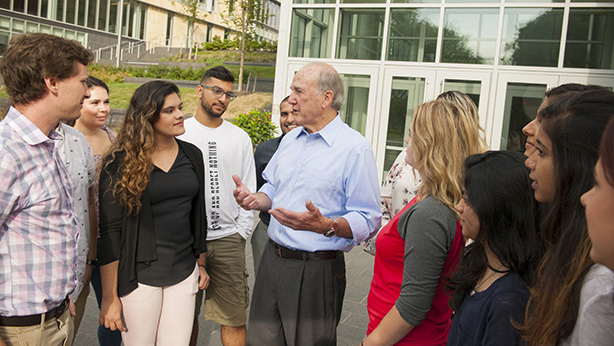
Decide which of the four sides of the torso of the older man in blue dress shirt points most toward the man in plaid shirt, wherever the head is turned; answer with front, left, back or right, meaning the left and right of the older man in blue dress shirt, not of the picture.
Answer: front

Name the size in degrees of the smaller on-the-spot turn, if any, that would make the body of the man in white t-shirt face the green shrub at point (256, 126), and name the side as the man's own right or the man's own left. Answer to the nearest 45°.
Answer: approximately 180°

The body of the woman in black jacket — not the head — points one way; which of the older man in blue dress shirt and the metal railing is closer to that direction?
the older man in blue dress shirt

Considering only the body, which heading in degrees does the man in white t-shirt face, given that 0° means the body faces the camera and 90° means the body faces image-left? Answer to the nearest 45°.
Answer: approximately 0°

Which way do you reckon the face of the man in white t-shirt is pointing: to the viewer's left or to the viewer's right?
to the viewer's right

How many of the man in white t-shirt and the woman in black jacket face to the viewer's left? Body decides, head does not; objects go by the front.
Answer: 0

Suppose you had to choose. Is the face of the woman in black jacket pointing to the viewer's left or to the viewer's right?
to the viewer's right

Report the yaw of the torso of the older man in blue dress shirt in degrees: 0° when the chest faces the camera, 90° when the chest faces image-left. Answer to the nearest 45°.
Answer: approximately 45°

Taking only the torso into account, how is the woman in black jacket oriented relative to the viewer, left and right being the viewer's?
facing the viewer and to the right of the viewer

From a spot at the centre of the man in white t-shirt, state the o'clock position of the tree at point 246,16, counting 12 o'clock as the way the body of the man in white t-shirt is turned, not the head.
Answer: The tree is roughly at 6 o'clock from the man in white t-shirt.

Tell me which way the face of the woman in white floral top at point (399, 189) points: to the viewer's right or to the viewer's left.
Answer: to the viewer's left

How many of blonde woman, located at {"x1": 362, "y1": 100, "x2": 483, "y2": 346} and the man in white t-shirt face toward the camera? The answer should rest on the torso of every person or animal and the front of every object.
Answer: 1
